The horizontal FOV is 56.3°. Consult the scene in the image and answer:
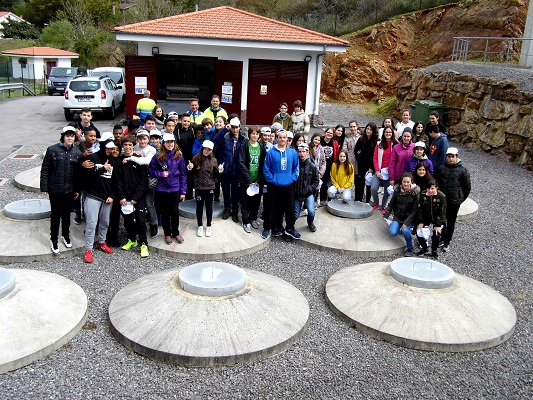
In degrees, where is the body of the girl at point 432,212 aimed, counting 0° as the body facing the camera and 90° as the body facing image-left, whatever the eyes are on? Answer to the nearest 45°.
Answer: approximately 0°

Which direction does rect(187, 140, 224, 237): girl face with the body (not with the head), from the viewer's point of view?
toward the camera

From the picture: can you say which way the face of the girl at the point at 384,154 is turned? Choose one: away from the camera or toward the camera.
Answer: toward the camera

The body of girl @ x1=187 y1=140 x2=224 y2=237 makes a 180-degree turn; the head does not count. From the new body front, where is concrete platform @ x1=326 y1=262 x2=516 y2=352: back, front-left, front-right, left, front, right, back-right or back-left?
back-right

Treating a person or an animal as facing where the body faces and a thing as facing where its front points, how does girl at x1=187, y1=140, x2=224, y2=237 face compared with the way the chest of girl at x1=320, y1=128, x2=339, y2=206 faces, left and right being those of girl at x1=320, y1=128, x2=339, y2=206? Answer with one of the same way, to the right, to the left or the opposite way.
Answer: the same way

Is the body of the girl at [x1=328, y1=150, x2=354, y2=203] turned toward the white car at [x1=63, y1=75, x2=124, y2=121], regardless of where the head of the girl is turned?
no

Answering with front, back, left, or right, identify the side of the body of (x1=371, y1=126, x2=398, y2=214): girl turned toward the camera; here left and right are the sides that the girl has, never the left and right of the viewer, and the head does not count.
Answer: front

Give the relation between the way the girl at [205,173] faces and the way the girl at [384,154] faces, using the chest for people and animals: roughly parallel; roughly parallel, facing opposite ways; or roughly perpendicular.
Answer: roughly parallel

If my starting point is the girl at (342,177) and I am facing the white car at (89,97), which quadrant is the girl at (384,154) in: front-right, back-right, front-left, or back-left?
back-right

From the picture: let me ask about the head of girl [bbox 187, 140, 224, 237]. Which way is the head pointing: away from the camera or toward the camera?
toward the camera

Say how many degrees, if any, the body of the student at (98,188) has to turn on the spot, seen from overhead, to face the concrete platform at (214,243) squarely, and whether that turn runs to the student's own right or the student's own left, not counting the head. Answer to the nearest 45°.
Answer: approximately 45° to the student's own left

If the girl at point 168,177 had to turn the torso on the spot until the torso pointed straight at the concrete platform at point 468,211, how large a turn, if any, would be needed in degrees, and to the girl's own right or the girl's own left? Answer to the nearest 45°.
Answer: approximately 90° to the girl's own left

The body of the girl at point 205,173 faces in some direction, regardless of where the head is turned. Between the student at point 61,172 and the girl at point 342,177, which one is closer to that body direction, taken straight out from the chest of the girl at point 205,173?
the student

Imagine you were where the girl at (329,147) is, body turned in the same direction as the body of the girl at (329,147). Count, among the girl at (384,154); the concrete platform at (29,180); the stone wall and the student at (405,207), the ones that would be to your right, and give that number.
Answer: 1
